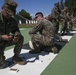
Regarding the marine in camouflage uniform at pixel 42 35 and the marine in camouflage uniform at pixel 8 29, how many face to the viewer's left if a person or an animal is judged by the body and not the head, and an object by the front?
1

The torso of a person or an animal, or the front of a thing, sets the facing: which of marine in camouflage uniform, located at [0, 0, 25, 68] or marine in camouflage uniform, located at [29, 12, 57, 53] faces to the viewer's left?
marine in camouflage uniform, located at [29, 12, 57, 53]

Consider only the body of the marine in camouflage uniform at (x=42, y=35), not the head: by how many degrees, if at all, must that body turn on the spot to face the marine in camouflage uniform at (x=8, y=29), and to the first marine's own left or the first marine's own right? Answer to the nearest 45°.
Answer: approximately 45° to the first marine's own left

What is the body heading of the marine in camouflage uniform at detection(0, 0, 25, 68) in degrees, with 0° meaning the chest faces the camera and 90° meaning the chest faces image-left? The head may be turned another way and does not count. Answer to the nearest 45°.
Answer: approximately 315°

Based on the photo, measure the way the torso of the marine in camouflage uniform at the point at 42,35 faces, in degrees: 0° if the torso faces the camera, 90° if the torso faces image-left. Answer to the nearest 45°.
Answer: approximately 90°
